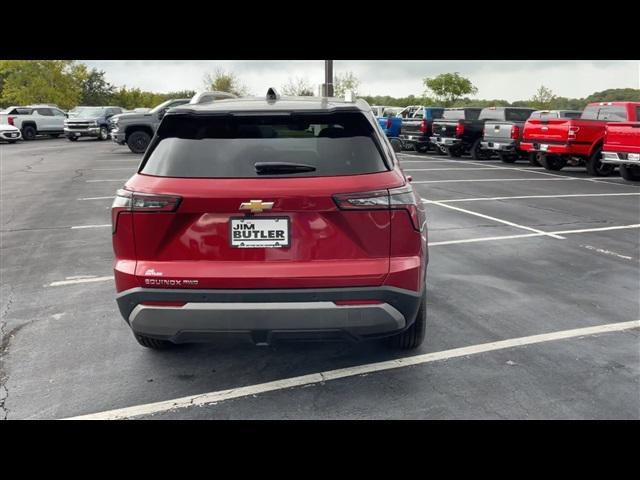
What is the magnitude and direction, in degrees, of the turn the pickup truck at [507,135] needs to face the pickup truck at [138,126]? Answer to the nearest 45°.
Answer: approximately 135° to its left

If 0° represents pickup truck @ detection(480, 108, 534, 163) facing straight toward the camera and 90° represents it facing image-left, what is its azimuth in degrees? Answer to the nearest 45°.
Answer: approximately 225°

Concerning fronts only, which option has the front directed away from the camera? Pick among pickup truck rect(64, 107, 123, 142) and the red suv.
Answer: the red suv

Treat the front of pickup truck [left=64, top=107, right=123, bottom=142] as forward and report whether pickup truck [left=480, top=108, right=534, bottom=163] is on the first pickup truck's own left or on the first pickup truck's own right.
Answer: on the first pickup truck's own left

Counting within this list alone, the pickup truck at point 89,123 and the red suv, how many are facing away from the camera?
1

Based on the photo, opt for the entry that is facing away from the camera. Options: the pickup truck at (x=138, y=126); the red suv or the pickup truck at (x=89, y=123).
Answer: the red suv

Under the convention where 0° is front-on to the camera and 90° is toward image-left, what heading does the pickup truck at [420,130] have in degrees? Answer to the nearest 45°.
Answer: approximately 225°

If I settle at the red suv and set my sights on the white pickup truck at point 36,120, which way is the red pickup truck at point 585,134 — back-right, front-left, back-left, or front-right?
front-right

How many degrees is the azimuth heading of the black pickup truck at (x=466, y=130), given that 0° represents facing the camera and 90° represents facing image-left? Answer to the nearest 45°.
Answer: approximately 225°

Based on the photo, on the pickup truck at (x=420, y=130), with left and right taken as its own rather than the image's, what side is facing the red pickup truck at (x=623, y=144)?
right

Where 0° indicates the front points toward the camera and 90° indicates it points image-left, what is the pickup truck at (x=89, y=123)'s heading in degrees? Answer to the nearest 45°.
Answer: approximately 45°

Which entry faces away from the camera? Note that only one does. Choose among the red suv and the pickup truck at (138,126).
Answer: the red suv

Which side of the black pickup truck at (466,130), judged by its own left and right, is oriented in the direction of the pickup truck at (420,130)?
left

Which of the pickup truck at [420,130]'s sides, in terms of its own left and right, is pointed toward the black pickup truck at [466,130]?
right

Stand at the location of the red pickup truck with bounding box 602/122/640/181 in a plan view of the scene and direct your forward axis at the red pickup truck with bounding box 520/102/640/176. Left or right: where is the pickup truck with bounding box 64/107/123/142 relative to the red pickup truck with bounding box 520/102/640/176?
left

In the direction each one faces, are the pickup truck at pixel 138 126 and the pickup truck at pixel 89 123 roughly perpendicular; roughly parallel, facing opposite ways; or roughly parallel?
roughly parallel

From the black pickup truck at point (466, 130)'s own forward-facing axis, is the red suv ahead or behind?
behind

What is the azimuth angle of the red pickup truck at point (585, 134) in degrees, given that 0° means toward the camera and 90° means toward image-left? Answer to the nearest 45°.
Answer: approximately 225°
